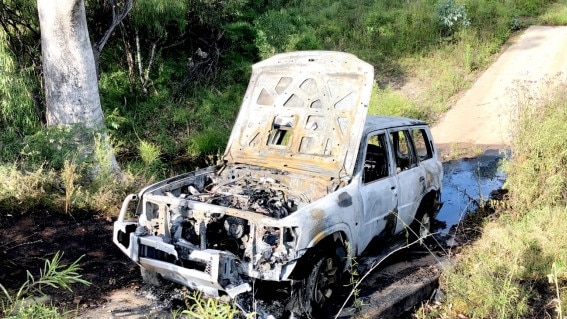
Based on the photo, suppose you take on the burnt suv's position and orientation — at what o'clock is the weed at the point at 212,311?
The weed is roughly at 11 o'clock from the burnt suv.

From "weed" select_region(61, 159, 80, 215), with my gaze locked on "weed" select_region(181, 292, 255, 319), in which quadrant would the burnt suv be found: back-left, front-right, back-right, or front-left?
front-left

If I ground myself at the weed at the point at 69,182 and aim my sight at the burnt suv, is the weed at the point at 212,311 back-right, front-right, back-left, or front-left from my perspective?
front-right

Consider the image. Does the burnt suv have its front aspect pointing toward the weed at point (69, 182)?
no

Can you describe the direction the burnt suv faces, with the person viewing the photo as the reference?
facing the viewer and to the left of the viewer
